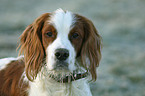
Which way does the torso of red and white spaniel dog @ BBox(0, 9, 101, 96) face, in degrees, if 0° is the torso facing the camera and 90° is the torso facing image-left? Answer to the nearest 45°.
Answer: approximately 315°
